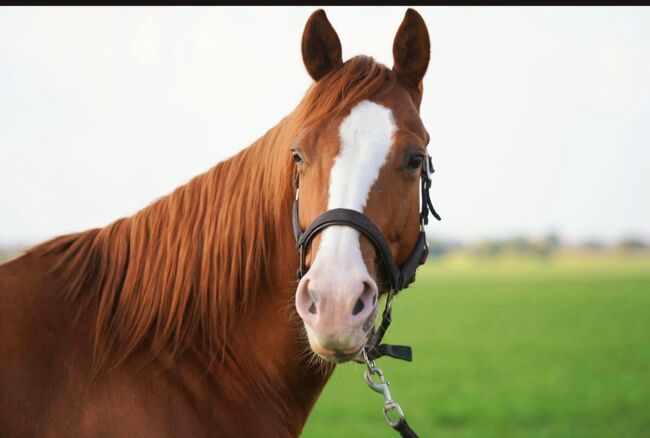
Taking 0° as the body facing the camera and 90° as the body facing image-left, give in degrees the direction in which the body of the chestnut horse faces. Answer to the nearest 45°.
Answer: approximately 315°
